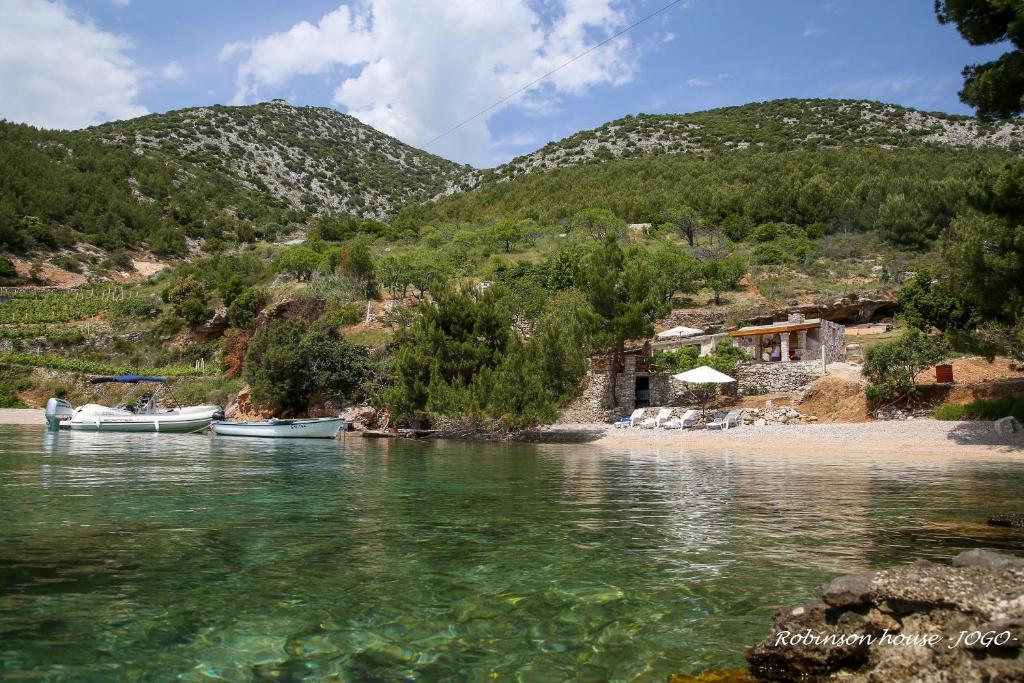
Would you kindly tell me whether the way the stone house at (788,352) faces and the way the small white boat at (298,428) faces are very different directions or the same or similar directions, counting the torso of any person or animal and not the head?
very different directions

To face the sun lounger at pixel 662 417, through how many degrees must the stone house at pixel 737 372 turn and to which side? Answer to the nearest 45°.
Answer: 0° — it already faces it

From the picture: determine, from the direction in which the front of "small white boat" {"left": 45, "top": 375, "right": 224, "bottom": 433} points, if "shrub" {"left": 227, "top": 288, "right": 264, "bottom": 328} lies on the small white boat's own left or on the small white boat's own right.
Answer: on the small white boat's own left

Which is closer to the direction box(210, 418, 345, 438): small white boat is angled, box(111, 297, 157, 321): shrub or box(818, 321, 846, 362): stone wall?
the stone wall

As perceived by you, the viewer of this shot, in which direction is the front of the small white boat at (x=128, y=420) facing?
facing to the right of the viewer

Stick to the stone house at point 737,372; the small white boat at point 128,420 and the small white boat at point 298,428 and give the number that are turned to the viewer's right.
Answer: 2

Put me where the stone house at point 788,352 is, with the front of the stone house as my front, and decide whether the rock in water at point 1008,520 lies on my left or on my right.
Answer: on my left

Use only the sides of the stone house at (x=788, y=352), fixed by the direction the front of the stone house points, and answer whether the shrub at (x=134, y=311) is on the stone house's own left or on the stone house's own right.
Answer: on the stone house's own right

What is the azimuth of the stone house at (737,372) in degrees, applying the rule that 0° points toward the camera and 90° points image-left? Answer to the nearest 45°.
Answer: approximately 45°

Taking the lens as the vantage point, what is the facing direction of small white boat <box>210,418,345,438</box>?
facing to the right of the viewer

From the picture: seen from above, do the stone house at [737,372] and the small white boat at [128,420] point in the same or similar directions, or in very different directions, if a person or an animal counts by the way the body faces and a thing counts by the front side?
very different directions

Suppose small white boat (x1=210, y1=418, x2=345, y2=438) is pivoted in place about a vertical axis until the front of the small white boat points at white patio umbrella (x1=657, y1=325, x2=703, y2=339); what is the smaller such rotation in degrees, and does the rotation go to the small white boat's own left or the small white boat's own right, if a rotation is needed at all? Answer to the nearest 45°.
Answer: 0° — it already faces it

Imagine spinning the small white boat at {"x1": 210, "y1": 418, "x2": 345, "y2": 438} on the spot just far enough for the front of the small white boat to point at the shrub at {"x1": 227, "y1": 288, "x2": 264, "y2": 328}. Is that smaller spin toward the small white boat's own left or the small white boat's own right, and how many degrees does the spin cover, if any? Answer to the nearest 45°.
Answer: approximately 90° to the small white boat's own left

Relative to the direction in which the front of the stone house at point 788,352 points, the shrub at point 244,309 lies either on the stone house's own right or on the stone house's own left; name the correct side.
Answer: on the stone house's own right
